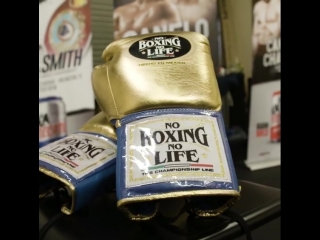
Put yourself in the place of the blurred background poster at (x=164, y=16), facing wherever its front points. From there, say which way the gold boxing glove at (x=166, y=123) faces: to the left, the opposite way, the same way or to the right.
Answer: the same way

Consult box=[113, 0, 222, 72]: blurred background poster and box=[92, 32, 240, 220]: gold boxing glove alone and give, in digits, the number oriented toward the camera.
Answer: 2

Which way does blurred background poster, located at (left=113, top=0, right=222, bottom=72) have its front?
toward the camera

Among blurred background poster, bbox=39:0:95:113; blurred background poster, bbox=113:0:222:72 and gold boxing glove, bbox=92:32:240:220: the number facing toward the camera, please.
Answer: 3

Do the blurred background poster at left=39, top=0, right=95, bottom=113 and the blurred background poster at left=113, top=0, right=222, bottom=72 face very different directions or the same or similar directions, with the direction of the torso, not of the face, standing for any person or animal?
same or similar directions

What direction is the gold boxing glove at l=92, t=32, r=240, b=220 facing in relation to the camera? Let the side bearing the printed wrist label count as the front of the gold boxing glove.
toward the camera
